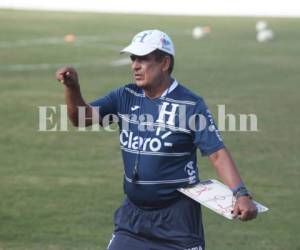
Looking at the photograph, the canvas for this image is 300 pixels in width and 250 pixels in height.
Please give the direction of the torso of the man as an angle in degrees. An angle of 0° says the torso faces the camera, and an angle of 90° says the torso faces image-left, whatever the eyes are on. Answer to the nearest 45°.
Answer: approximately 45°

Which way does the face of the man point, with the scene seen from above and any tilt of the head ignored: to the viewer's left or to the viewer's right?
to the viewer's left
